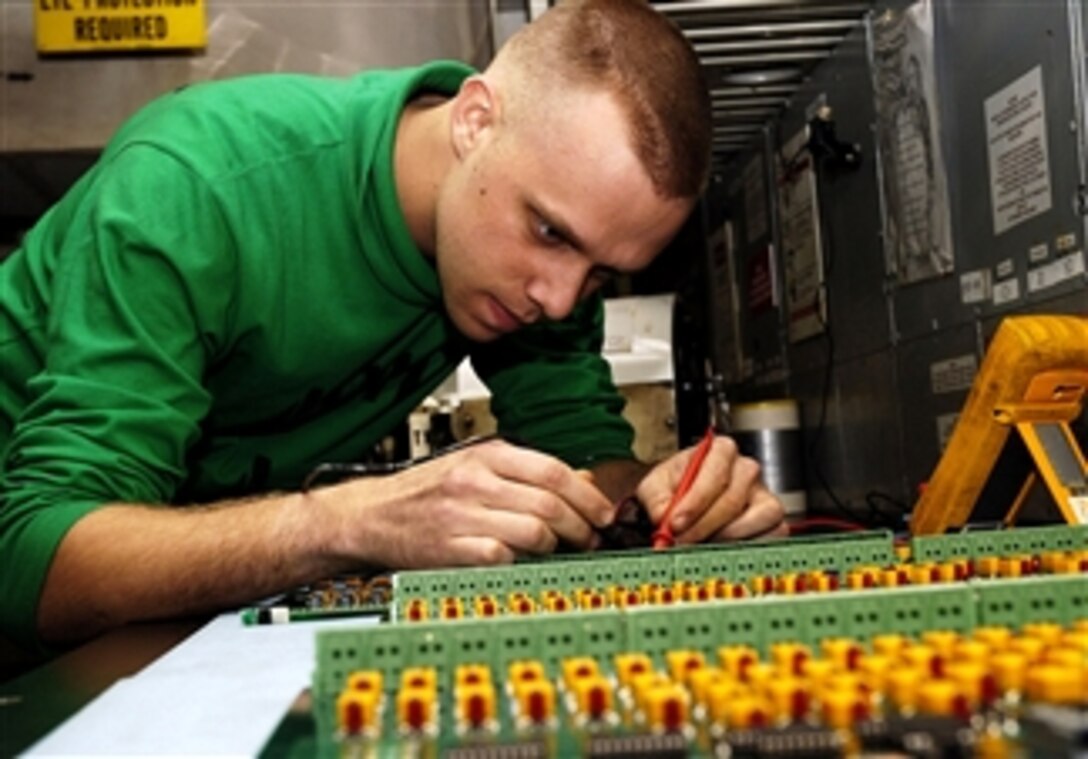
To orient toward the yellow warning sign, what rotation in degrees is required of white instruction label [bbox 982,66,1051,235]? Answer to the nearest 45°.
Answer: approximately 45° to its right

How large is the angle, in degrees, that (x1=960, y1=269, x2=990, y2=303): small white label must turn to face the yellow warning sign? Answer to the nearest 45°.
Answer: approximately 45° to its right

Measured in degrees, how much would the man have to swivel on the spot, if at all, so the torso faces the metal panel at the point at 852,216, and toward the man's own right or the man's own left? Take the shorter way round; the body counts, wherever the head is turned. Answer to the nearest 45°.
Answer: approximately 90° to the man's own left

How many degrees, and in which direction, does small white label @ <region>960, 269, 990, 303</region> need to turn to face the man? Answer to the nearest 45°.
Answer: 0° — it already faces them

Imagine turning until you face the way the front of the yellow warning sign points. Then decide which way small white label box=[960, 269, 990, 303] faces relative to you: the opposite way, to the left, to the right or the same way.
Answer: to the right

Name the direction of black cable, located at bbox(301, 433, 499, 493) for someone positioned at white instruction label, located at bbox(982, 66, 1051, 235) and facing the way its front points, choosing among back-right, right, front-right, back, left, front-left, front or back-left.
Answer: front

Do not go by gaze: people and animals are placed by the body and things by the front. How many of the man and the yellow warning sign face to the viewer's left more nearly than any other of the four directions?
0

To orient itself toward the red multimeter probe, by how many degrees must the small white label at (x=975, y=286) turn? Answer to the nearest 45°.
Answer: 0° — it already faces it

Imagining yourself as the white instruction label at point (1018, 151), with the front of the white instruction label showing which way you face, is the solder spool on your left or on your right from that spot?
on your right

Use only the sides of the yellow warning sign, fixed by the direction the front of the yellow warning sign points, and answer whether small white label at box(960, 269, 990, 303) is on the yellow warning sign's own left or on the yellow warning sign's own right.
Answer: on the yellow warning sign's own left

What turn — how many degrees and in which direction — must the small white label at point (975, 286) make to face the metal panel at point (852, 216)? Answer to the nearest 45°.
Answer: approximately 90° to its right

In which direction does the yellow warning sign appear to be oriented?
toward the camera

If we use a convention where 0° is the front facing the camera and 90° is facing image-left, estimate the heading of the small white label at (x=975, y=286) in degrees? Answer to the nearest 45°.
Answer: approximately 45°

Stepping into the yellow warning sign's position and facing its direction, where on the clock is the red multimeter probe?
The red multimeter probe is roughly at 11 o'clock from the yellow warning sign.

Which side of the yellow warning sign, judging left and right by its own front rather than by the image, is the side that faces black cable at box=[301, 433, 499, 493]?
front

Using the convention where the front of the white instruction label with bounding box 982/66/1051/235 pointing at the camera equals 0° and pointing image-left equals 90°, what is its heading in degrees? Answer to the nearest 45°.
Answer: approximately 45°
